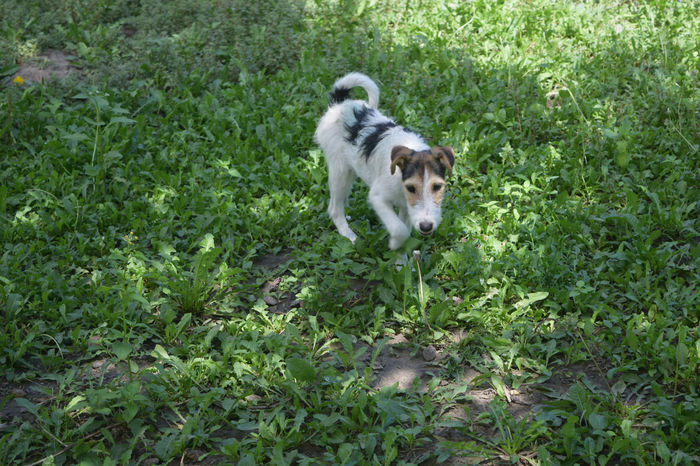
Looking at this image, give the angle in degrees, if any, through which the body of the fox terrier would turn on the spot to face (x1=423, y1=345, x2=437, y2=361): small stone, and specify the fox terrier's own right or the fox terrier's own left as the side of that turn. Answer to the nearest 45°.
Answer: approximately 45° to the fox terrier's own right

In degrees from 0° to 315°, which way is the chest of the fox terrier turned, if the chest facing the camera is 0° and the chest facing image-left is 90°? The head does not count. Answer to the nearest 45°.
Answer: approximately 315°
